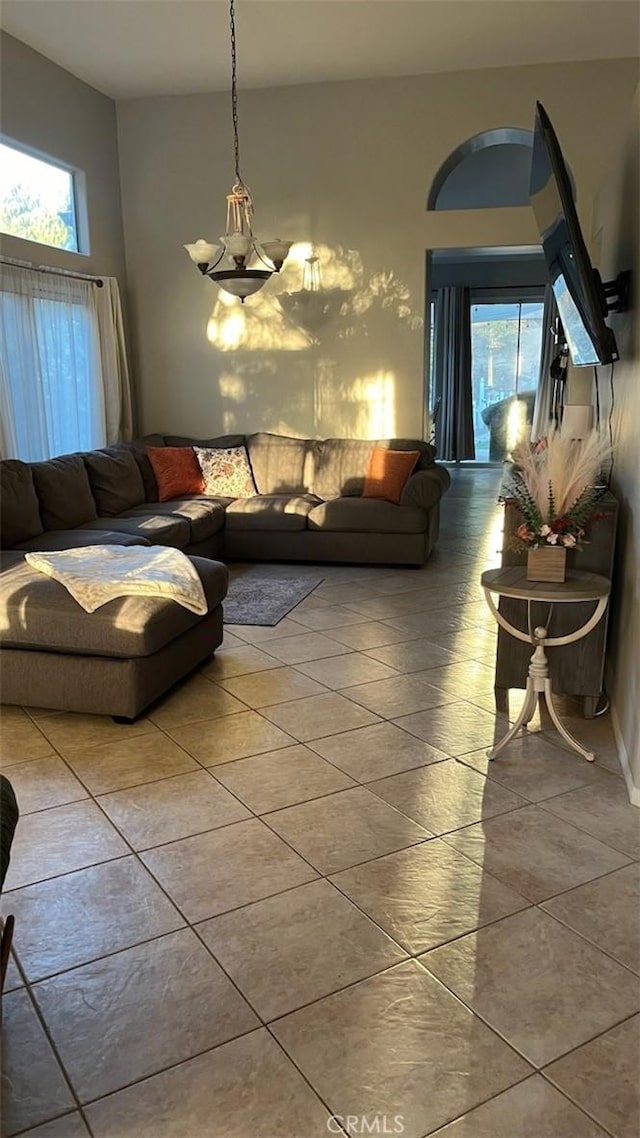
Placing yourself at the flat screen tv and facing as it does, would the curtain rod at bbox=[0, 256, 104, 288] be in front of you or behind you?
in front

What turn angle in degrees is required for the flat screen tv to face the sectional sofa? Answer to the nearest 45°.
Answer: approximately 45° to its right

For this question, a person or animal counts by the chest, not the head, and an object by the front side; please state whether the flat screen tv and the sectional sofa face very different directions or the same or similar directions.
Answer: very different directions

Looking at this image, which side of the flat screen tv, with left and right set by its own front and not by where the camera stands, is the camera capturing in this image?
left

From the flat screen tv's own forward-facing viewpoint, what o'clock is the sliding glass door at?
The sliding glass door is roughly at 3 o'clock from the flat screen tv.

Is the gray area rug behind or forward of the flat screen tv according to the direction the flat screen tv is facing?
forward

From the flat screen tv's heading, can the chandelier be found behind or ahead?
ahead

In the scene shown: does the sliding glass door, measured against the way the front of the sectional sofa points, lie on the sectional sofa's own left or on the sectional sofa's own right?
on the sectional sofa's own left

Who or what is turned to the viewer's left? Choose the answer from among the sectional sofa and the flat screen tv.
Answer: the flat screen tv

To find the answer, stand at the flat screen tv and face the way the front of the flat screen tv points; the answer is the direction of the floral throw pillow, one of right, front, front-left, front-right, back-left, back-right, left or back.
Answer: front-right

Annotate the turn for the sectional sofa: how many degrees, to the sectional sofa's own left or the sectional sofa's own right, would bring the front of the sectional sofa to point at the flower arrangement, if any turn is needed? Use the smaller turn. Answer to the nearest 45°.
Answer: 0° — it already faces it

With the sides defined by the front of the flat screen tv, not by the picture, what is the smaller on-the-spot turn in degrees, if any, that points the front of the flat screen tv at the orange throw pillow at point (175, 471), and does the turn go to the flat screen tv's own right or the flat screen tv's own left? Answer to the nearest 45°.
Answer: approximately 45° to the flat screen tv's own right

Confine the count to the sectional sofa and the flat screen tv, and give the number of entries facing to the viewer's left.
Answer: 1

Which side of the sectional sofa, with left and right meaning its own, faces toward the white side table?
front

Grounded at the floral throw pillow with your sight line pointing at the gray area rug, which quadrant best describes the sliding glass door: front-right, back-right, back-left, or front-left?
back-left
